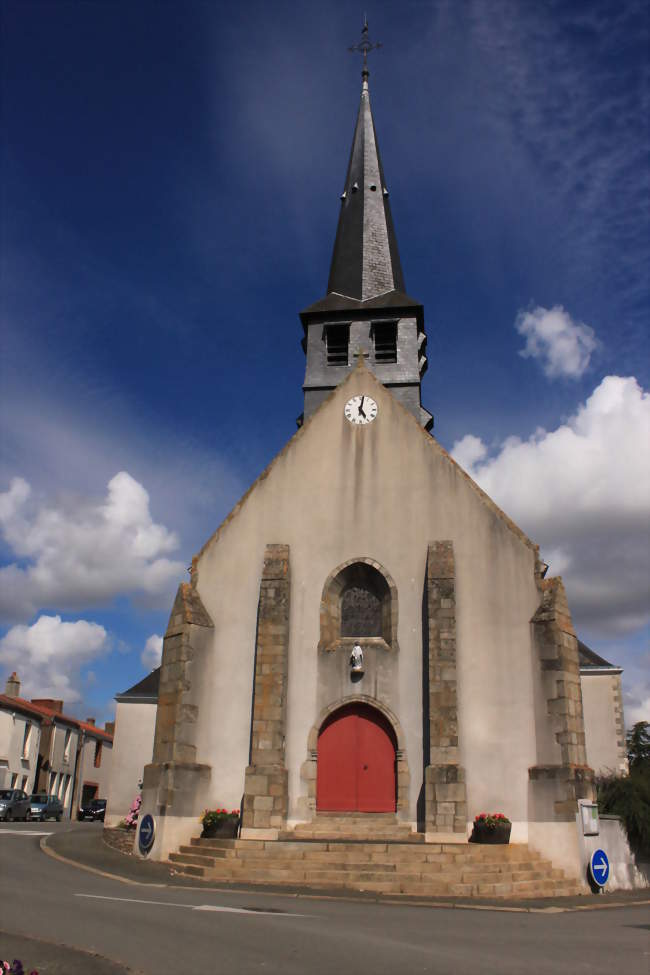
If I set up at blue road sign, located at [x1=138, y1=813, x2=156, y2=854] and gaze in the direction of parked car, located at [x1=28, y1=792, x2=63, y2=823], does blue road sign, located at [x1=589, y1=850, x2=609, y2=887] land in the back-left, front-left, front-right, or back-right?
back-right

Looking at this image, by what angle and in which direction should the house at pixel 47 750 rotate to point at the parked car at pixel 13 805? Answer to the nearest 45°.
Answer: approximately 45° to its right

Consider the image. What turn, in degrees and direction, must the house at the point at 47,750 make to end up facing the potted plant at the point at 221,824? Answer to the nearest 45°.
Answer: approximately 45° to its right

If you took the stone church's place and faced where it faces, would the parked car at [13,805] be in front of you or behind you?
behind

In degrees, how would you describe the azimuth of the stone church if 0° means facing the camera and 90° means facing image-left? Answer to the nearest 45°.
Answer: approximately 0°

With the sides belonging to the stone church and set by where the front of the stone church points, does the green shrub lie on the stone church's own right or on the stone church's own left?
on the stone church's own left

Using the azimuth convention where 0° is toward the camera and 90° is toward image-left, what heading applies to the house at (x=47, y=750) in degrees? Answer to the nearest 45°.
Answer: approximately 315°

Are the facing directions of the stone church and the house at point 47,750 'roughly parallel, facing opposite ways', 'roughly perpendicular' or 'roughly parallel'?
roughly perpendicular

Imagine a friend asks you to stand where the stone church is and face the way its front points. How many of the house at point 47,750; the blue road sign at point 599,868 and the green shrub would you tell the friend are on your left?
2

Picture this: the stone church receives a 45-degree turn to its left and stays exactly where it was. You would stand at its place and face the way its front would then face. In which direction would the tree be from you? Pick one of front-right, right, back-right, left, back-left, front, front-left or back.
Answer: left

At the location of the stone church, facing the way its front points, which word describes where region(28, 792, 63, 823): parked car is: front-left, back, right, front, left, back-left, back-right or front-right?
back-right
